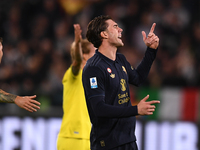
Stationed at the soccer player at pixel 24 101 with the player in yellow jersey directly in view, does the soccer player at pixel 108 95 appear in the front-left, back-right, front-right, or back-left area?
front-right

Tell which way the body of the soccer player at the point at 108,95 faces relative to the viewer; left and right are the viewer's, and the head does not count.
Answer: facing the viewer and to the right of the viewer

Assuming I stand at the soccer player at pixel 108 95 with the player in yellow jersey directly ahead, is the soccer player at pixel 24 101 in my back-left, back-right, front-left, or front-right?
front-left

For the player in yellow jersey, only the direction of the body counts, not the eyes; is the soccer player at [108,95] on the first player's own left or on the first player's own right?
on the first player's own right

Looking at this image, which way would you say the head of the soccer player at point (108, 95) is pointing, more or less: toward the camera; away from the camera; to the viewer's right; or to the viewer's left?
to the viewer's right

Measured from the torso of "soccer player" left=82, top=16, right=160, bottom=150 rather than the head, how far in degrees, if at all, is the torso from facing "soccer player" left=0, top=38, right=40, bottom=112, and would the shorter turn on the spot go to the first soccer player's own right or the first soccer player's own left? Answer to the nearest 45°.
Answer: approximately 135° to the first soccer player's own right
